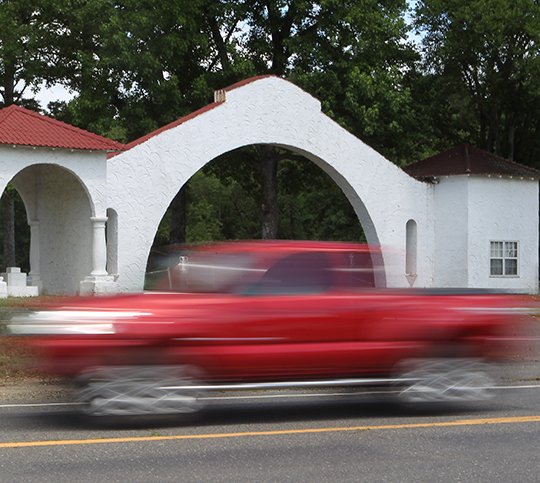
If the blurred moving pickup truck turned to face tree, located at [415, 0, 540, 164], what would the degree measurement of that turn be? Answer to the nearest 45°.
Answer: approximately 90° to its right

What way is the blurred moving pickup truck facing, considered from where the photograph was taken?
facing to the left of the viewer

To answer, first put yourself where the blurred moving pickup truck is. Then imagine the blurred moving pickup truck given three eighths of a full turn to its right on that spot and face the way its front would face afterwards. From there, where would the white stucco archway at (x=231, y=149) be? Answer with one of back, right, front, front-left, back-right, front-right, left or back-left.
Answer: front-left
